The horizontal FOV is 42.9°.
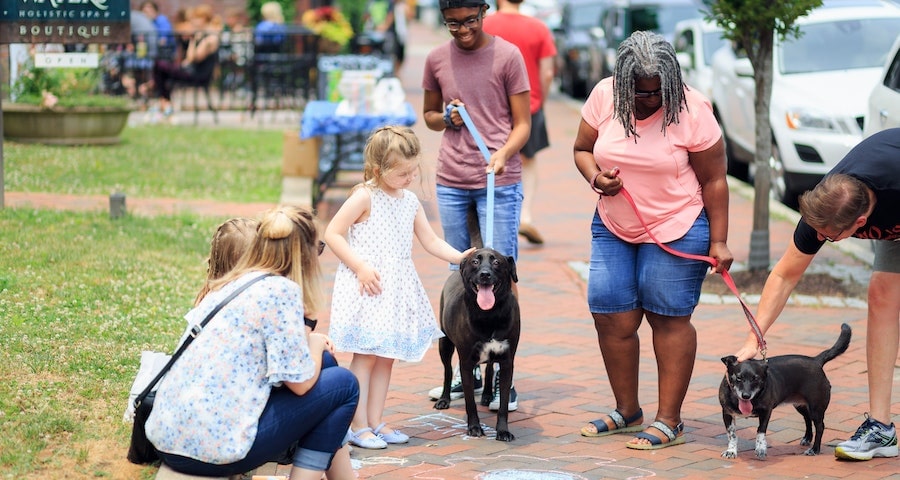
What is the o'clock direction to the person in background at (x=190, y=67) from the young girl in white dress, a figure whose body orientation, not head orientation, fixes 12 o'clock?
The person in background is roughly at 7 o'clock from the young girl in white dress.

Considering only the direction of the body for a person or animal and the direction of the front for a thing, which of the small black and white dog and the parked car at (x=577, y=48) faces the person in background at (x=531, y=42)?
the parked car

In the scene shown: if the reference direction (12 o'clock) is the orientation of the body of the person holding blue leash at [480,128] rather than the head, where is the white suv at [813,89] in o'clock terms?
The white suv is roughly at 7 o'clock from the person holding blue leash.

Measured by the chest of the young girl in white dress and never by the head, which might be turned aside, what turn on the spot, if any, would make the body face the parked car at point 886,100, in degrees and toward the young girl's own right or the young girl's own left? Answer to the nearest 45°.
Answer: approximately 90° to the young girl's own left

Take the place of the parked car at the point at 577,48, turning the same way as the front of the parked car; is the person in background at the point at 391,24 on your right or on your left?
on your right

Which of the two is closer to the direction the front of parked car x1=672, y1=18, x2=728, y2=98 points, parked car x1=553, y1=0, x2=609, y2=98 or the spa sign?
the spa sign

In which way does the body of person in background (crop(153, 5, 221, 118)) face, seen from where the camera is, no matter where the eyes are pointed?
to the viewer's left
